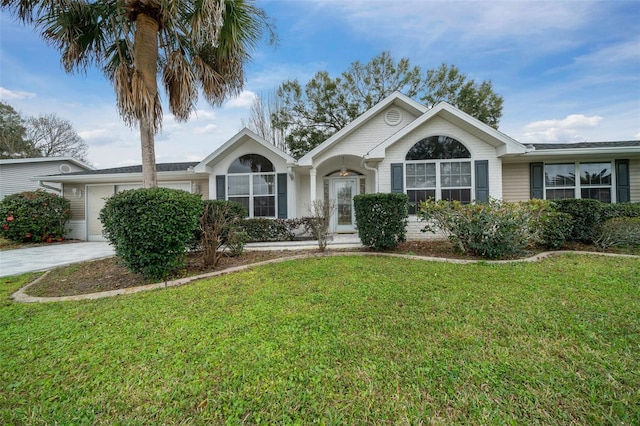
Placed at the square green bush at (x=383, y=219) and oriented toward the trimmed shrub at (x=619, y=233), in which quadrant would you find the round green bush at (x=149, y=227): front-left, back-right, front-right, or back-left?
back-right

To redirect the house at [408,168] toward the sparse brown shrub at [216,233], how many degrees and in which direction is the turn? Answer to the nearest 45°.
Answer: approximately 45° to its right

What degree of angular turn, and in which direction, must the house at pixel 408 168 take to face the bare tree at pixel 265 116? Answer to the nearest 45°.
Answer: approximately 135° to its right

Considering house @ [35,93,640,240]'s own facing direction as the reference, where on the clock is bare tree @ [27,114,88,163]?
The bare tree is roughly at 4 o'clock from the house.

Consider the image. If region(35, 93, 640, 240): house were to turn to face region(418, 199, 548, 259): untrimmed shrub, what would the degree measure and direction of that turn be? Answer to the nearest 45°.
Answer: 0° — it already faces it

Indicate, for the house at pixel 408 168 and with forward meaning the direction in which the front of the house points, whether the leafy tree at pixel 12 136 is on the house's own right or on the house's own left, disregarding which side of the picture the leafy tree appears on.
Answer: on the house's own right

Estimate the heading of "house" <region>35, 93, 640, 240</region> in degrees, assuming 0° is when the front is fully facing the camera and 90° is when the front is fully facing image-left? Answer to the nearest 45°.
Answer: approximately 0°

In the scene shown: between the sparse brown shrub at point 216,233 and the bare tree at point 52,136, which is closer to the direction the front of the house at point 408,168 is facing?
the sparse brown shrub

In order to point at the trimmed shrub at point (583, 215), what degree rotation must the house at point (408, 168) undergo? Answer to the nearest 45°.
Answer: approximately 45° to its left

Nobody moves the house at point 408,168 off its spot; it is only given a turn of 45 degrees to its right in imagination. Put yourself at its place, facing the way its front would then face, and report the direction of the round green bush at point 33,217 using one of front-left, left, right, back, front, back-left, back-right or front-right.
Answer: front-right

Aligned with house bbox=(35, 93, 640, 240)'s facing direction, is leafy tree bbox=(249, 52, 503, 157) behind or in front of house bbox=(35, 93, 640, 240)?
behind

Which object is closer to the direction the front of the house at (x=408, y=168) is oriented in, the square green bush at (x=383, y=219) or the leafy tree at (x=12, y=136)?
the square green bush
